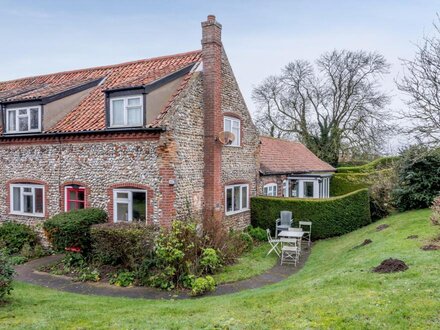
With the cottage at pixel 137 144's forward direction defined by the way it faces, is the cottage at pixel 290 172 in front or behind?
behind

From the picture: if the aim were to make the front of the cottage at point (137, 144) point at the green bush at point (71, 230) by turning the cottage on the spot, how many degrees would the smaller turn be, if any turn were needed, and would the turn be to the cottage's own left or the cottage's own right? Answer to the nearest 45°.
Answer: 0° — it already faces it

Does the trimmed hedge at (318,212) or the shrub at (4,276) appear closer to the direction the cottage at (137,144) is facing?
the shrub

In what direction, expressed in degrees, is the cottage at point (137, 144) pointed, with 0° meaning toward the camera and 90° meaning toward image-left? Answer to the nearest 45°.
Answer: approximately 45°

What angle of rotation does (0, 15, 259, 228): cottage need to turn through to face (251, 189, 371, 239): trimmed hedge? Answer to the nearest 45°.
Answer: approximately 135° to its left
